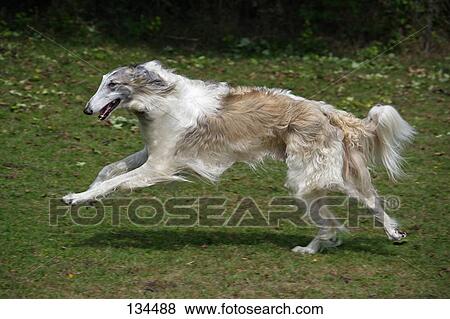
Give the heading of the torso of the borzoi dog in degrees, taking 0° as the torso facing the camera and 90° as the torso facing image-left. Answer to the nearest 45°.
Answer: approximately 90°
